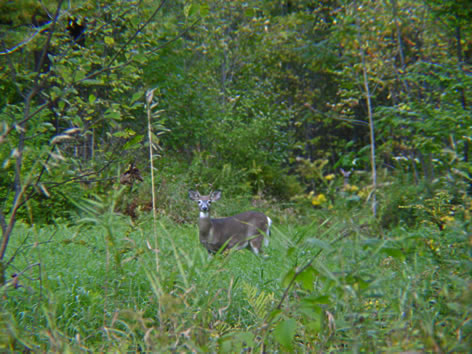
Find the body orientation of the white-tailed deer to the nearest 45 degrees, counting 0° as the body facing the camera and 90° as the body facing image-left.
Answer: approximately 90°

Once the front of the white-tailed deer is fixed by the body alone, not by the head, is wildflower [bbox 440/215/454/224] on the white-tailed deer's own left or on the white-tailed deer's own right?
on the white-tailed deer's own right
